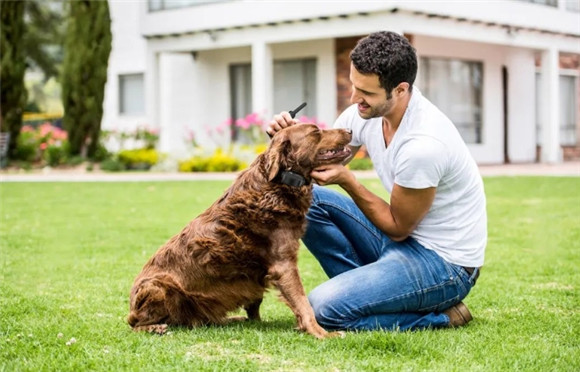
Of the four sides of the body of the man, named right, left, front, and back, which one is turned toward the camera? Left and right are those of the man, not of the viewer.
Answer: left

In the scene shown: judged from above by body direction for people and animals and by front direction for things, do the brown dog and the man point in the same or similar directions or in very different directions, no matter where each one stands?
very different directions

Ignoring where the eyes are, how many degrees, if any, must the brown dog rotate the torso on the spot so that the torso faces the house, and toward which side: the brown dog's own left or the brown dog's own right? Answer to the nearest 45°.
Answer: approximately 90° to the brown dog's own left

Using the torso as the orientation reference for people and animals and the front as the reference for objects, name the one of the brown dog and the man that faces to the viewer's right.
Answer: the brown dog

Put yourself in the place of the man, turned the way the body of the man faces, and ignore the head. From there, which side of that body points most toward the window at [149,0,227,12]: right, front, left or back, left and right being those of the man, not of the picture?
right

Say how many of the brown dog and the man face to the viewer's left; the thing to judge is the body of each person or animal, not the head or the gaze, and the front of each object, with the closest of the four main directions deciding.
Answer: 1

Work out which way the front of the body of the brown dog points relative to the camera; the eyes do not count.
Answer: to the viewer's right

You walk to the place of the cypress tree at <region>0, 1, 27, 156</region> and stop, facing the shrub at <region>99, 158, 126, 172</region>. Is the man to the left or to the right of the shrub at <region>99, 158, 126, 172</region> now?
right

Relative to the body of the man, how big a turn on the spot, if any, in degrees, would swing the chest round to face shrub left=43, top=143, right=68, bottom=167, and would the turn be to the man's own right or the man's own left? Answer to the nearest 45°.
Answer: approximately 45° to the man's own right

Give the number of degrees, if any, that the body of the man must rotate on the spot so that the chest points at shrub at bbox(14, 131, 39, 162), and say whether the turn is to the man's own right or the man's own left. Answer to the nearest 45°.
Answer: approximately 45° to the man's own right

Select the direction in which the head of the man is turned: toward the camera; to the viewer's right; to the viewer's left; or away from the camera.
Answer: to the viewer's left
